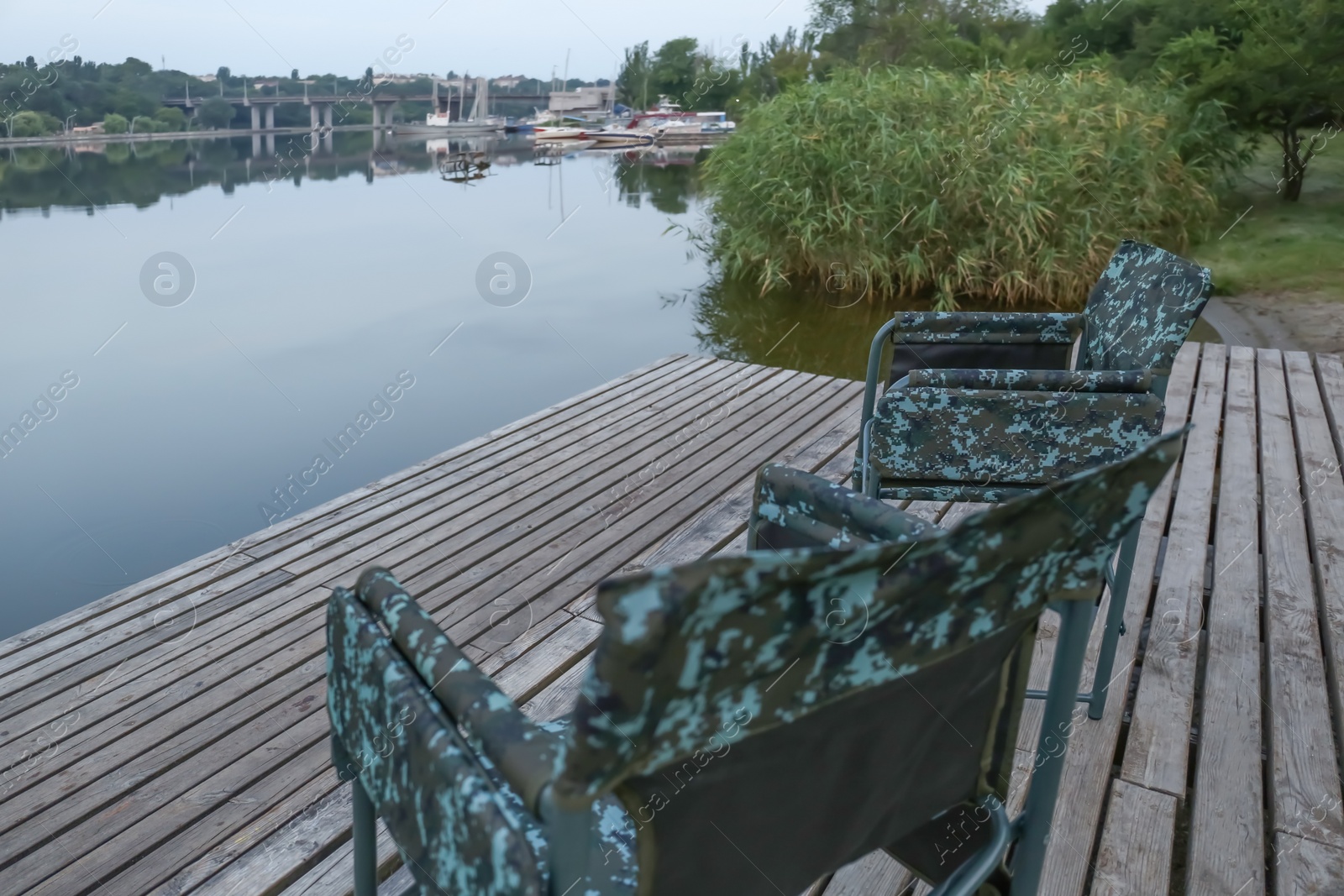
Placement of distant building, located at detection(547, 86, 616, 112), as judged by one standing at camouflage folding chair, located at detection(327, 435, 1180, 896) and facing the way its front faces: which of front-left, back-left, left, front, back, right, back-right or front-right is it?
front-right

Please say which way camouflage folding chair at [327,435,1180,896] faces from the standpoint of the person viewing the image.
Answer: facing away from the viewer and to the left of the viewer

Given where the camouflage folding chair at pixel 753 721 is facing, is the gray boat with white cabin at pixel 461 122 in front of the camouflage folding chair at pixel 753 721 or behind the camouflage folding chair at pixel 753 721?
in front

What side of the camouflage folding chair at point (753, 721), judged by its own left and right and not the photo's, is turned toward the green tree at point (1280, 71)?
right

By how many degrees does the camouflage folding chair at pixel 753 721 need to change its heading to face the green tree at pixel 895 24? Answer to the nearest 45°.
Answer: approximately 45° to its right

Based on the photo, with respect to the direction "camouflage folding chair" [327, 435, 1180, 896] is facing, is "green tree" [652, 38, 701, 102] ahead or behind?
ahead

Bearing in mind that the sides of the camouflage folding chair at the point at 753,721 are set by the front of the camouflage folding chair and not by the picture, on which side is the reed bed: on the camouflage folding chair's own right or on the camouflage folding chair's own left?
on the camouflage folding chair's own right
